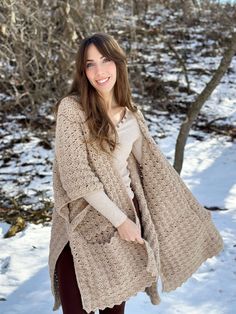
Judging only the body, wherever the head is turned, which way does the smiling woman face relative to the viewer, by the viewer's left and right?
facing the viewer and to the right of the viewer
